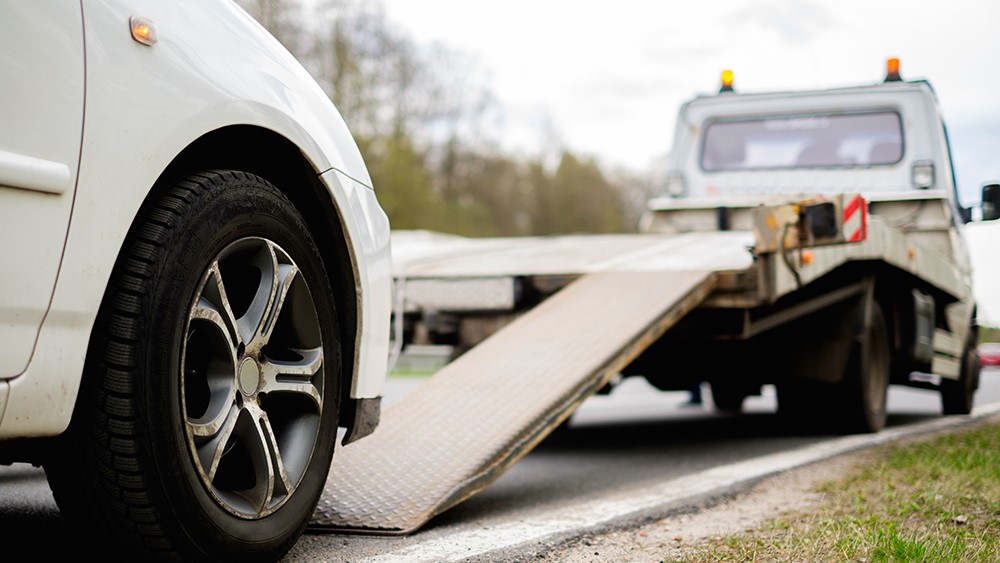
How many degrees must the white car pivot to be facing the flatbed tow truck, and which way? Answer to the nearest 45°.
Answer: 0° — it already faces it

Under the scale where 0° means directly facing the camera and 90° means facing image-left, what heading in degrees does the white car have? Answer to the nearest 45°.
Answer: approximately 225°
